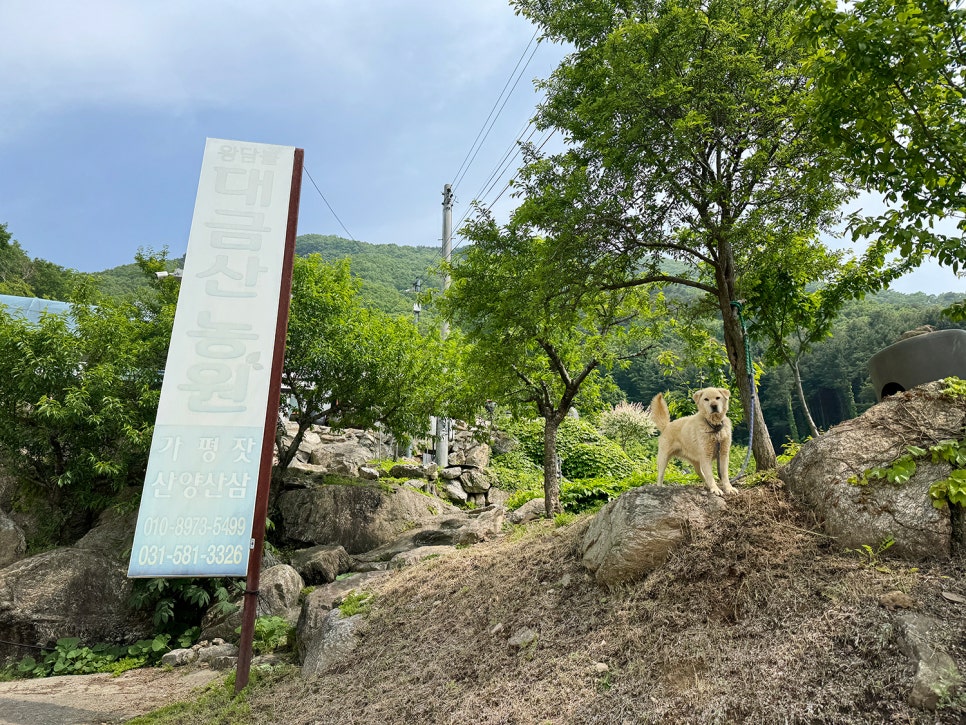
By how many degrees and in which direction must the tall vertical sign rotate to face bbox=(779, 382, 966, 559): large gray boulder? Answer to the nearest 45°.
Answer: approximately 45° to its left

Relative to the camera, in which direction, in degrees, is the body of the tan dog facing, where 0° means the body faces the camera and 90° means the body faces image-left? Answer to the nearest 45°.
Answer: approximately 315°

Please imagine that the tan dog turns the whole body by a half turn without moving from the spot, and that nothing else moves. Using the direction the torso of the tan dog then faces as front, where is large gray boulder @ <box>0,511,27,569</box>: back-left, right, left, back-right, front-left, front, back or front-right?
front-left

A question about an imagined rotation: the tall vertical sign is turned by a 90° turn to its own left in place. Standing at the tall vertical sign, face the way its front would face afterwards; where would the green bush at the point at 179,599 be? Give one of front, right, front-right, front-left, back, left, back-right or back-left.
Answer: left

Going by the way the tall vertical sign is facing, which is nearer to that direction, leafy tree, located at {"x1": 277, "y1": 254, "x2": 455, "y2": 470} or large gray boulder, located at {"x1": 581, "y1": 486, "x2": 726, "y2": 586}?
the large gray boulder

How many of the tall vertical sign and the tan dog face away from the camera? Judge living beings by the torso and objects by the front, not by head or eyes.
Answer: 0

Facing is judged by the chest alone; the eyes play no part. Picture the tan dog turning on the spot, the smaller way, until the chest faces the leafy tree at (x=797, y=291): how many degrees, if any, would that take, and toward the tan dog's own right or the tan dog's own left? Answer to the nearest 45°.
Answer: approximately 90° to the tan dog's own left

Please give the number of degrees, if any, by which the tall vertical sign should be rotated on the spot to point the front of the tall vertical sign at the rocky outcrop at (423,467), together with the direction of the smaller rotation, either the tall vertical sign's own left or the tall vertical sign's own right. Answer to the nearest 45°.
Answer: approximately 135° to the tall vertical sign's own left

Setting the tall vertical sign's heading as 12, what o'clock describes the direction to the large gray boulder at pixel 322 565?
The large gray boulder is roughly at 7 o'clock from the tall vertical sign.
